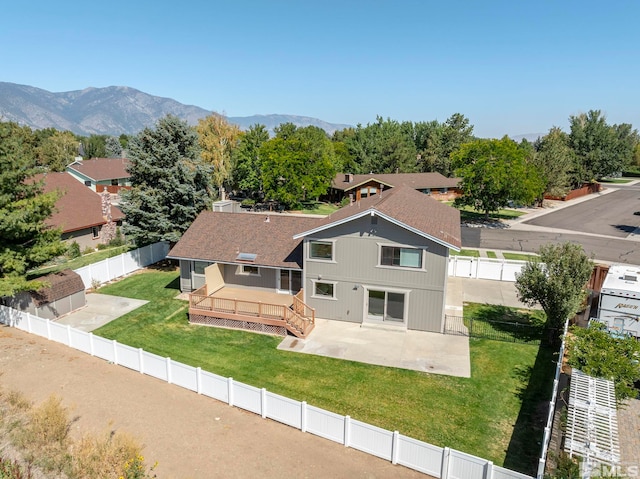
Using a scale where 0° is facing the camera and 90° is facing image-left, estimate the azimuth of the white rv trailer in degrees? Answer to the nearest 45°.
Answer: approximately 180°

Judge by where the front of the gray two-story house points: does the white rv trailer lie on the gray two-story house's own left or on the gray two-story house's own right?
on the gray two-story house's own right

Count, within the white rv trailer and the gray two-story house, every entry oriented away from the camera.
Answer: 2

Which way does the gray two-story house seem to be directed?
away from the camera

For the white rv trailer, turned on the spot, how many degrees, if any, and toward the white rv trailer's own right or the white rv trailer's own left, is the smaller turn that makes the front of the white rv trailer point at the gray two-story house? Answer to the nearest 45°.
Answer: approximately 90° to the white rv trailer's own left

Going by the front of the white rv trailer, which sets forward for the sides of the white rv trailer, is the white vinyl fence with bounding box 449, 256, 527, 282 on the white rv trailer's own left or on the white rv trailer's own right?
on the white rv trailer's own left

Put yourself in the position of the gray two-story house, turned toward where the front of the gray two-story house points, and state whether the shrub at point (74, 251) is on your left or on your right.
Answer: on your left

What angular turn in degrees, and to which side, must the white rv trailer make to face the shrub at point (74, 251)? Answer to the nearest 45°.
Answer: approximately 90° to its left

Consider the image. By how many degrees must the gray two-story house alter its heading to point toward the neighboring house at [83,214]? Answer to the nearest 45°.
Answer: approximately 45° to its left
